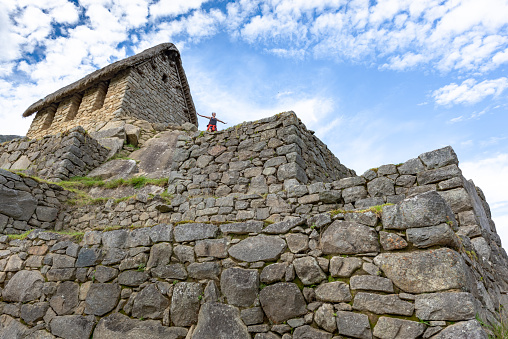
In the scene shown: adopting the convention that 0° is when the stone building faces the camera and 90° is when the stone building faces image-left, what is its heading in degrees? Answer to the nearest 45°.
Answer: approximately 45°
